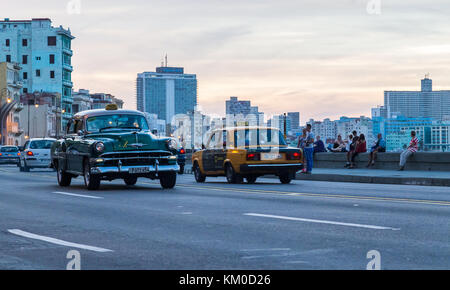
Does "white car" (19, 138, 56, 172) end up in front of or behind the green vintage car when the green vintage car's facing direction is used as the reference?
behind

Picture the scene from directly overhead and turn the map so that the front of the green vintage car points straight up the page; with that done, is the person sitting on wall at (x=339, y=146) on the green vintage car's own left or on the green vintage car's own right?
on the green vintage car's own left

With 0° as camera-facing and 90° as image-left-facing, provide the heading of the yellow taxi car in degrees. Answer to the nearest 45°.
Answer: approximately 135°

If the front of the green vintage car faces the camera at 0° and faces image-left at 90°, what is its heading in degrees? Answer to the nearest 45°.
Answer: approximately 315°

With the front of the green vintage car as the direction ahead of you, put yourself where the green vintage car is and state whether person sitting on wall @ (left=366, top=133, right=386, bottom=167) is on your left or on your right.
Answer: on your left

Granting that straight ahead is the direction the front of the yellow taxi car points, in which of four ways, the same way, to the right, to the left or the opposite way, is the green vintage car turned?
the opposite way

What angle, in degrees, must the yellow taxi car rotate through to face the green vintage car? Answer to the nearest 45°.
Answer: approximately 90° to its left

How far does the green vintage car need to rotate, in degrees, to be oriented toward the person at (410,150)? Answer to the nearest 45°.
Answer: approximately 90° to its left

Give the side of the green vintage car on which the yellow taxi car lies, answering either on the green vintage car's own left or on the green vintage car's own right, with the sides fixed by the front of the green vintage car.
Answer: on the green vintage car's own left
